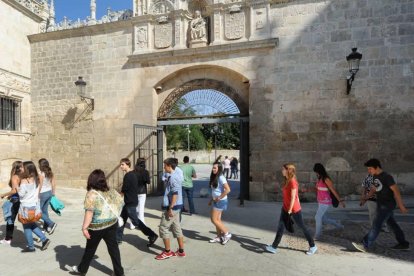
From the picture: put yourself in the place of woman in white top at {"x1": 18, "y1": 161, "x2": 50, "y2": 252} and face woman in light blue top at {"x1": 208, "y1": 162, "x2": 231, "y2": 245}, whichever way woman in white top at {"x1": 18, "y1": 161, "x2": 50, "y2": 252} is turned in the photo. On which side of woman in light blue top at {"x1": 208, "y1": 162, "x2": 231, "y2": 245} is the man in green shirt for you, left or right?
left

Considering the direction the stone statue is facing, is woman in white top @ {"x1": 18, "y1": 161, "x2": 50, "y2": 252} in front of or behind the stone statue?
in front

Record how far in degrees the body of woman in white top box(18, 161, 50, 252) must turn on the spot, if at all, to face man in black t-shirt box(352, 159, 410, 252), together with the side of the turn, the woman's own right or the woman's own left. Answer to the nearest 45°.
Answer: approximately 180°

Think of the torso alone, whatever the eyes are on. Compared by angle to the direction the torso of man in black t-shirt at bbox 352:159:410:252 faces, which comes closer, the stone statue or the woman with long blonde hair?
the woman with long blonde hair

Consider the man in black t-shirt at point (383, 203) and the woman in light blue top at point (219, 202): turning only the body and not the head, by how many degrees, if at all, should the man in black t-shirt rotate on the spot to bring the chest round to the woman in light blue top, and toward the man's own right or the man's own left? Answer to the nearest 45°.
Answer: approximately 45° to the man's own right
